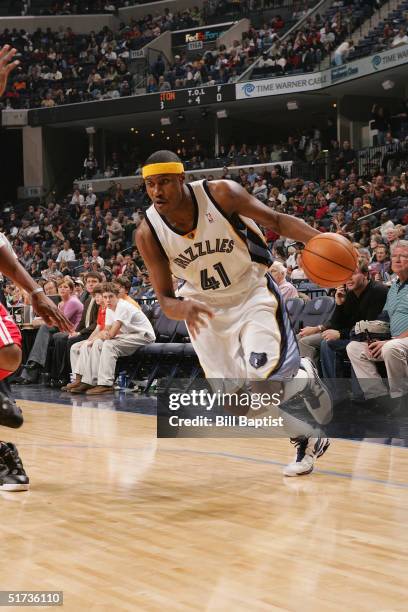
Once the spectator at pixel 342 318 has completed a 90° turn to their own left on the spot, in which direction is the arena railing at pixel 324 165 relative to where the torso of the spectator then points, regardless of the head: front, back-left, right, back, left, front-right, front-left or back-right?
back-left

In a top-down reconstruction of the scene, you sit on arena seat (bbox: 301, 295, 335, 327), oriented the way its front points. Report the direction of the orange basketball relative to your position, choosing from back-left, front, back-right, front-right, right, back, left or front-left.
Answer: front-left

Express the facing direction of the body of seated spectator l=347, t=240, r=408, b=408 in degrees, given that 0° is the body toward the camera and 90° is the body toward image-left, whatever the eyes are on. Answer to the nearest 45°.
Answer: approximately 45°

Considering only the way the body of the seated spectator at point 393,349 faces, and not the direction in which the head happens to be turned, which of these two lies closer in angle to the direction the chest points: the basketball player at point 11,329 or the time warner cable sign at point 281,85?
the basketball player

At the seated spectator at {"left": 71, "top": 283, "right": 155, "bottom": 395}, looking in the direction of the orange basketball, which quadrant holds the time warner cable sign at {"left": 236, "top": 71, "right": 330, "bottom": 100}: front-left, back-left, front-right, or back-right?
back-left

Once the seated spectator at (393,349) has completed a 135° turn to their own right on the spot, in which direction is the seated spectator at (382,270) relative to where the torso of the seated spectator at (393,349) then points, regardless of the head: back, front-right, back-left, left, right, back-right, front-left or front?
front

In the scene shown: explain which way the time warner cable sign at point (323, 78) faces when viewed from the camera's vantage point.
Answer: facing the viewer and to the left of the viewer

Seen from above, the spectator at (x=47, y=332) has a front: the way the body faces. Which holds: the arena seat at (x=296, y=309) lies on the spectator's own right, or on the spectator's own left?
on the spectator's own left
